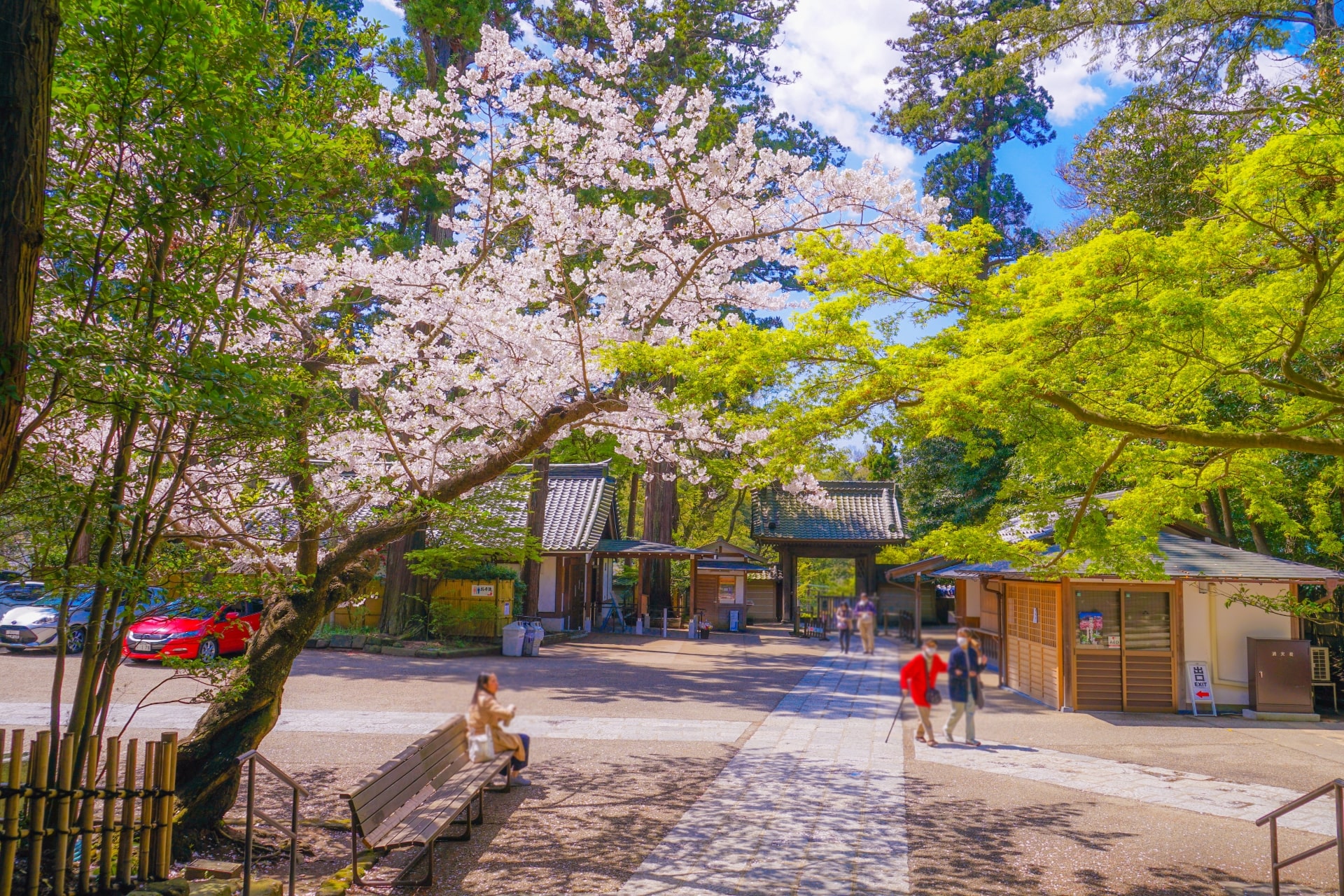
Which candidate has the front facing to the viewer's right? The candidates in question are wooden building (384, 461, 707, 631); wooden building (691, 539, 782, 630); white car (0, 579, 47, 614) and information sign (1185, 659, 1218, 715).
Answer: wooden building (384, 461, 707, 631)

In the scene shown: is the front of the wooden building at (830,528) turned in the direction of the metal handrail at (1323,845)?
yes

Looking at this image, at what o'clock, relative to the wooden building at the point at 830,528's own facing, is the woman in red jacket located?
The woman in red jacket is roughly at 12 o'clock from the wooden building.

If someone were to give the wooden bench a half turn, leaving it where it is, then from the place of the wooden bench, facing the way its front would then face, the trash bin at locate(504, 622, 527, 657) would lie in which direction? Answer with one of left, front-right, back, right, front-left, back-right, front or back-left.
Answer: front-right

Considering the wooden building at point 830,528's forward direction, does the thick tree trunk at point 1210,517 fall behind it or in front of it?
in front

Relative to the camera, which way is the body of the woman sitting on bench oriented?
to the viewer's right

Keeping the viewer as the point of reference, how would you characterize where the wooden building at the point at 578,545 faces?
facing to the right of the viewer

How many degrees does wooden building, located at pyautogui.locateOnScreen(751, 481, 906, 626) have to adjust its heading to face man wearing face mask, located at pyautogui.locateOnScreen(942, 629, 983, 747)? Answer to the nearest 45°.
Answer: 0° — it already faces them

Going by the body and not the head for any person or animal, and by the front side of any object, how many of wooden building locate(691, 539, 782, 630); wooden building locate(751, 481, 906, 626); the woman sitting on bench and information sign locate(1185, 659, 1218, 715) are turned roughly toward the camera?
3
